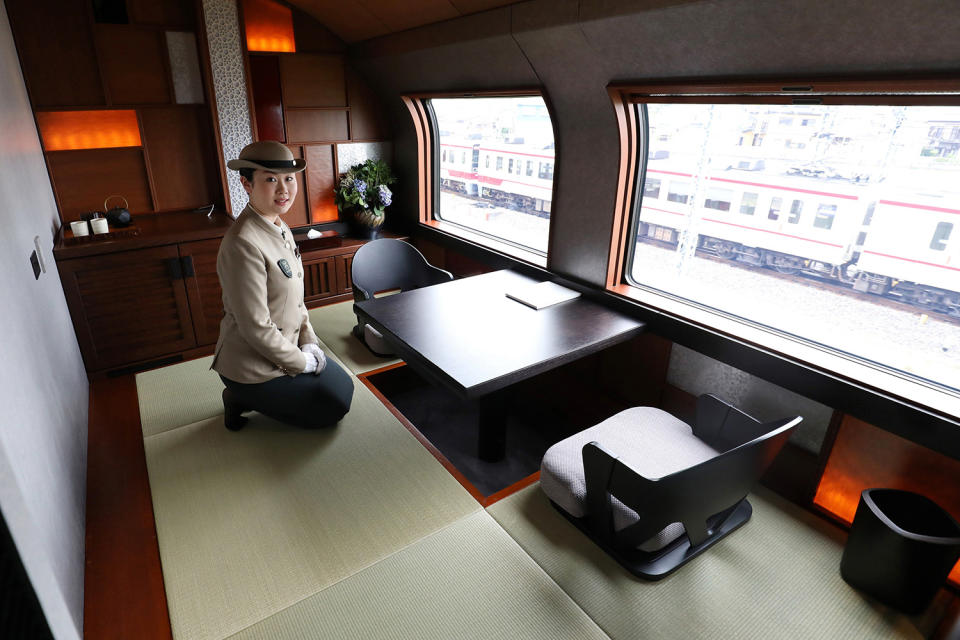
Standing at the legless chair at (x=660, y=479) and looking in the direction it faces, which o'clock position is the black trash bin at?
The black trash bin is roughly at 4 o'clock from the legless chair.

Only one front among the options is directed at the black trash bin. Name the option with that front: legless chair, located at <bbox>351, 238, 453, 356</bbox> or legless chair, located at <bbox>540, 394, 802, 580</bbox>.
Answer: legless chair, located at <bbox>351, 238, 453, 356</bbox>

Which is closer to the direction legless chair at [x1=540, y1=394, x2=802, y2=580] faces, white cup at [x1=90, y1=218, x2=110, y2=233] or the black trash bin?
the white cup

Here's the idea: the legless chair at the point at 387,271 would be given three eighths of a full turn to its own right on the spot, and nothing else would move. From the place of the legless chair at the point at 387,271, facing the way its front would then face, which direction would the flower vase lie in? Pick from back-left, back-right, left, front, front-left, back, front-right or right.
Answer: right

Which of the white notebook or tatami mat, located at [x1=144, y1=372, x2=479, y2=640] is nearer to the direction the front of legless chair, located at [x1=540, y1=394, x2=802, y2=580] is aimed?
the white notebook

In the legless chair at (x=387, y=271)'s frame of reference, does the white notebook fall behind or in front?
in front

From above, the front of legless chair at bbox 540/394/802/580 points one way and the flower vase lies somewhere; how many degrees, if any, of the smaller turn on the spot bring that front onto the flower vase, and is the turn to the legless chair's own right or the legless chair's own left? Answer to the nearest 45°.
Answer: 0° — it already faces it

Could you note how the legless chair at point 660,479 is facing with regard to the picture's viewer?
facing away from the viewer and to the left of the viewer

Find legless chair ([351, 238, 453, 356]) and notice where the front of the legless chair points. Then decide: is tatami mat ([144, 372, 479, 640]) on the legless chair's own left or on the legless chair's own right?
on the legless chair's own right

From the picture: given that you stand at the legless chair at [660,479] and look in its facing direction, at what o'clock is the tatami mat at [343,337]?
The tatami mat is roughly at 11 o'clock from the legless chair.

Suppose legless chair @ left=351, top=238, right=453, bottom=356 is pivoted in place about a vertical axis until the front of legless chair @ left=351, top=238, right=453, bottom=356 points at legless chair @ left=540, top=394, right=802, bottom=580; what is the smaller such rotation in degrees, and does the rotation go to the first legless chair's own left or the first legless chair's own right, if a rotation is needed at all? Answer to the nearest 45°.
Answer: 0° — it already faces it

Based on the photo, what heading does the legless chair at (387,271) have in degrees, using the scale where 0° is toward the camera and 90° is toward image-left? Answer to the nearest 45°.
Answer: approximately 315°

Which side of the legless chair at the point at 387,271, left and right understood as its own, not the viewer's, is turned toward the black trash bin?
front

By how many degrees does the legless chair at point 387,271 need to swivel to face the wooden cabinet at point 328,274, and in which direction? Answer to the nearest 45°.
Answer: approximately 180°

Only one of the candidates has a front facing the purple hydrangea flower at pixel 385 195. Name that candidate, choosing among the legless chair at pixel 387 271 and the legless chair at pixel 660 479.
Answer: the legless chair at pixel 660 479

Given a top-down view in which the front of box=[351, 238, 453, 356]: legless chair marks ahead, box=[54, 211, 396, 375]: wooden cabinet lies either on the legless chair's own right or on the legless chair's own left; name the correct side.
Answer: on the legless chair's own right
